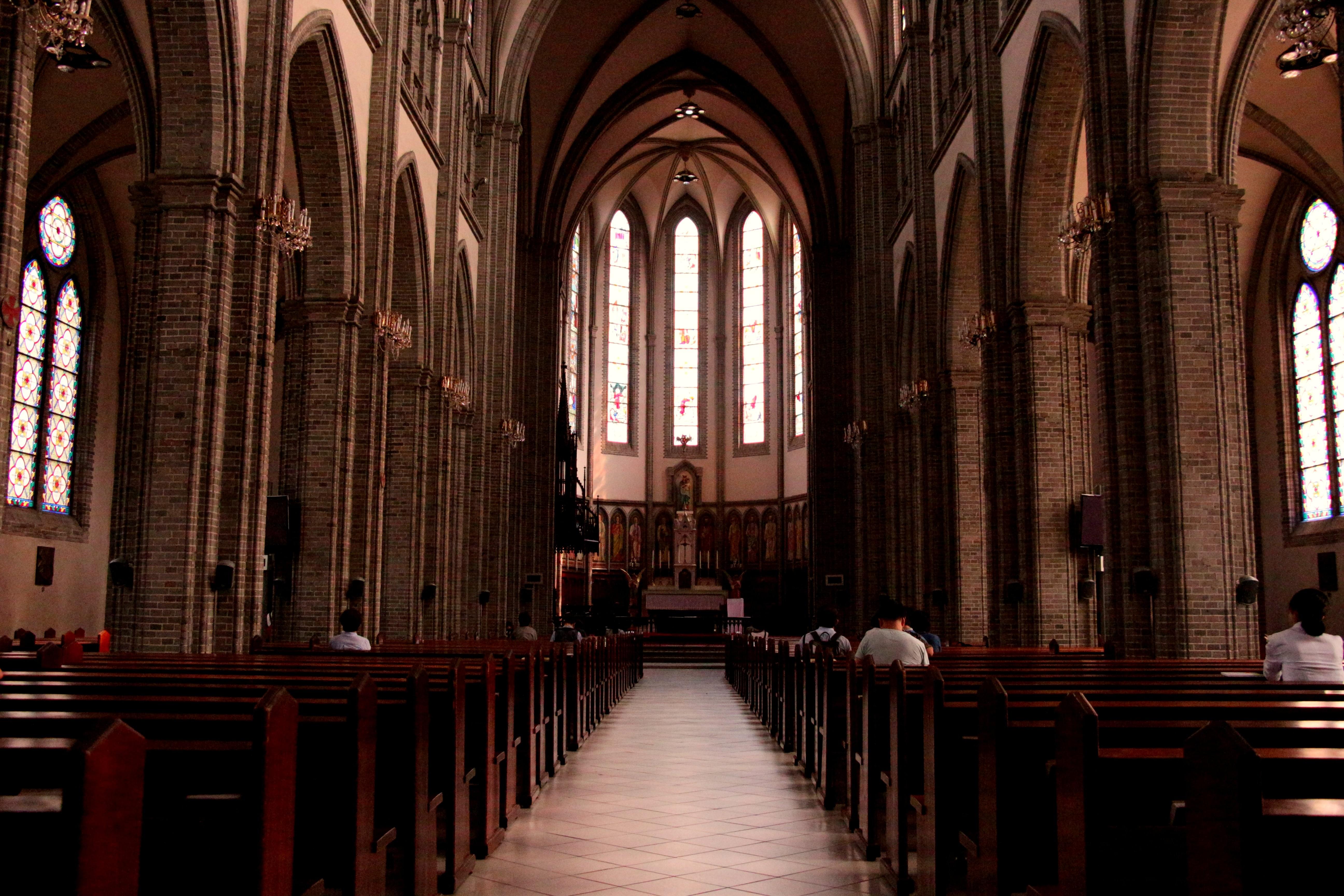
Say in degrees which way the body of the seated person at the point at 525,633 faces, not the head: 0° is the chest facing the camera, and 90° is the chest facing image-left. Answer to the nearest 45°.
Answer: approximately 180°

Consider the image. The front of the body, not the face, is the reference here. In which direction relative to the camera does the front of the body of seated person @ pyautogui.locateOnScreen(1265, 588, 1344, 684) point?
away from the camera

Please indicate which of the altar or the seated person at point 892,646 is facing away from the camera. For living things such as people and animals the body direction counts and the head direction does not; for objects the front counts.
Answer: the seated person

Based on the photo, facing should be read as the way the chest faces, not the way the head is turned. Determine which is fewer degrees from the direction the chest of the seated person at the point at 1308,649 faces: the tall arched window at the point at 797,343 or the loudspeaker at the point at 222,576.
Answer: the tall arched window

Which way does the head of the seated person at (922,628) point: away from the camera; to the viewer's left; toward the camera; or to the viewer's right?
away from the camera

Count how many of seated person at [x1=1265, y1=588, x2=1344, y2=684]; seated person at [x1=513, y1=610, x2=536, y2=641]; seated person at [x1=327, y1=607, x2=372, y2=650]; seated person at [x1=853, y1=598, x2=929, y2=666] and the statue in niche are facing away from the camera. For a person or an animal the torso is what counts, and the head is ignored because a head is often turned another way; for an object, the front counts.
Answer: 4

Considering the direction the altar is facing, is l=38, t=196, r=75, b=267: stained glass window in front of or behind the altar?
in front

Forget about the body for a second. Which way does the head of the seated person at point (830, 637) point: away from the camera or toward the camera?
away from the camera

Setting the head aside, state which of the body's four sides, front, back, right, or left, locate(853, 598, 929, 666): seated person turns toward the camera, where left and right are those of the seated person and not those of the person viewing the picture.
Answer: back

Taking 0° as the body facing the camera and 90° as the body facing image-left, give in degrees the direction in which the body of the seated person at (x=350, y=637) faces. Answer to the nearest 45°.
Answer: approximately 180°

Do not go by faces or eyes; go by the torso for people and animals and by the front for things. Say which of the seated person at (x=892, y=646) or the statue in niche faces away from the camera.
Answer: the seated person

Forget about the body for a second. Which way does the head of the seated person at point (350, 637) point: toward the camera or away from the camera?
away from the camera

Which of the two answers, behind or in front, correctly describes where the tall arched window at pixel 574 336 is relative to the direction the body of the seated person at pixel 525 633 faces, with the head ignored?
in front

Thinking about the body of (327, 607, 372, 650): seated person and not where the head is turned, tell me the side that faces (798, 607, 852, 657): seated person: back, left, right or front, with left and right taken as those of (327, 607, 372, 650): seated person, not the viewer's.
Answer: right

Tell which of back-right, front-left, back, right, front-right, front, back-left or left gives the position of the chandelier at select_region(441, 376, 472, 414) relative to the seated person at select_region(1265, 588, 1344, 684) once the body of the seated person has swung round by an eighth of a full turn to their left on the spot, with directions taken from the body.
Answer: front

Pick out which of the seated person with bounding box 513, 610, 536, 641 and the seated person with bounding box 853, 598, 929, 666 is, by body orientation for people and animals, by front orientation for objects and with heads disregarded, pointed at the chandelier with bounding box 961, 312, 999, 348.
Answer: the seated person with bounding box 853, 598, 929, 666

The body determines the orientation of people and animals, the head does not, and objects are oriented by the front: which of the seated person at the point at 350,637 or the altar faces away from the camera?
the seated person
